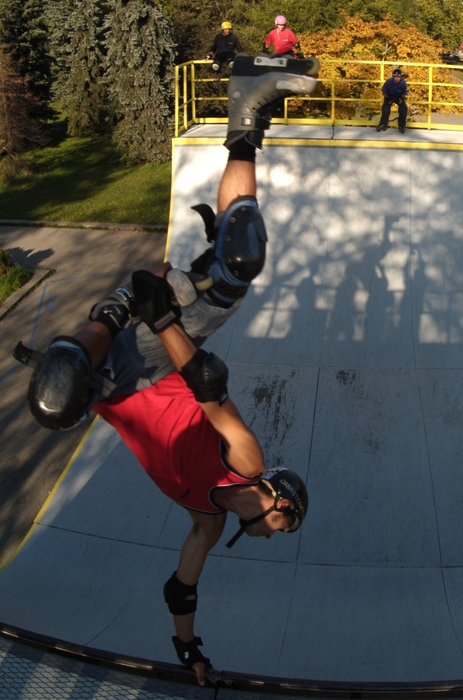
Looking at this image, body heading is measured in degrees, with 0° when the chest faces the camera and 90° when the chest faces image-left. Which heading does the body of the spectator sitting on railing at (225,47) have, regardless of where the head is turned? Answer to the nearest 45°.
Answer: approximately 0°

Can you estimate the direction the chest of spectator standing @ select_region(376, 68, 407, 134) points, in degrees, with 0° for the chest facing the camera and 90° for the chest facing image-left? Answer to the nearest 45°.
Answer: approximately 0°

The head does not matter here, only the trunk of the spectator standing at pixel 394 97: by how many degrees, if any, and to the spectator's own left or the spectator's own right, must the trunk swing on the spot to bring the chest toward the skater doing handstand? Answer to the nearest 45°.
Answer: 0° — they already face them

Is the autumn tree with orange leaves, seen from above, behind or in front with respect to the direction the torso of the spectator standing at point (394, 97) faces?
behind

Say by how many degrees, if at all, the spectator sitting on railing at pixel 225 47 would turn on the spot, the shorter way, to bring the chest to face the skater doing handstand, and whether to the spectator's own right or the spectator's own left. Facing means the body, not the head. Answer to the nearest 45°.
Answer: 0° — they already face them

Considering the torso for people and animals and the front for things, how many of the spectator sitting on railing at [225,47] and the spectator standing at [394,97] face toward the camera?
2

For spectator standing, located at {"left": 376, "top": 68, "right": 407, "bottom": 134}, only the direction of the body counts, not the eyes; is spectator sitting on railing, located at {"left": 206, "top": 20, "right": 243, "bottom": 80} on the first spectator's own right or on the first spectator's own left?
on the first spectator's own right

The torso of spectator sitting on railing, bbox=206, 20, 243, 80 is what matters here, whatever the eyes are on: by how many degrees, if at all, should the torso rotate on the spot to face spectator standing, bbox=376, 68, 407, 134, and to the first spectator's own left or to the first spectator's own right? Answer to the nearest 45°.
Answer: approximately 45° to the first spectator's own left
